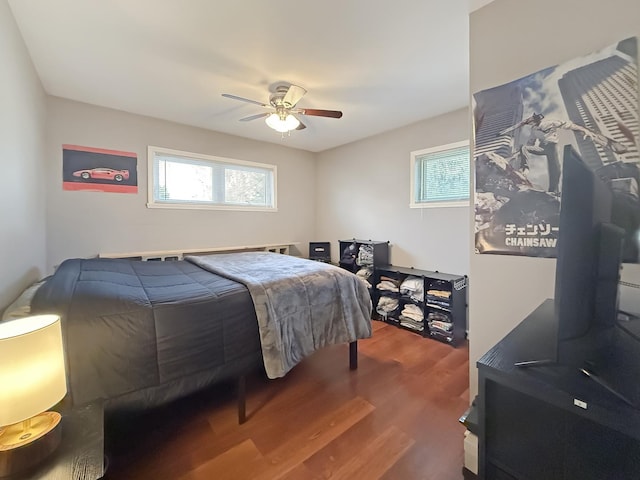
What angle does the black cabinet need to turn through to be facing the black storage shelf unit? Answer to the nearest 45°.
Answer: approximately 90° to its left

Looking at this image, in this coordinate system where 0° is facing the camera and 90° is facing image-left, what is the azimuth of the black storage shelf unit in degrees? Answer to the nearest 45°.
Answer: approximately 45°

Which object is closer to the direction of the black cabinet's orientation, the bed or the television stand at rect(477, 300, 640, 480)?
the bed

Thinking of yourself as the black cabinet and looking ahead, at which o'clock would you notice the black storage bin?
The black storage bin is roughly at 3 o'clock from the black cabinet.

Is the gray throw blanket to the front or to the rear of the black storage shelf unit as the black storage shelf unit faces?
to the front

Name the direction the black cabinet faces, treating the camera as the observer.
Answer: facing the viewer and to the left of the viewer

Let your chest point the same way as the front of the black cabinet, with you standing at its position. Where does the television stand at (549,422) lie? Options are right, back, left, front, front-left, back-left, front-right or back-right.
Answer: front-left

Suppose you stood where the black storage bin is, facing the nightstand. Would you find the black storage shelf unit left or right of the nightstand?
left
